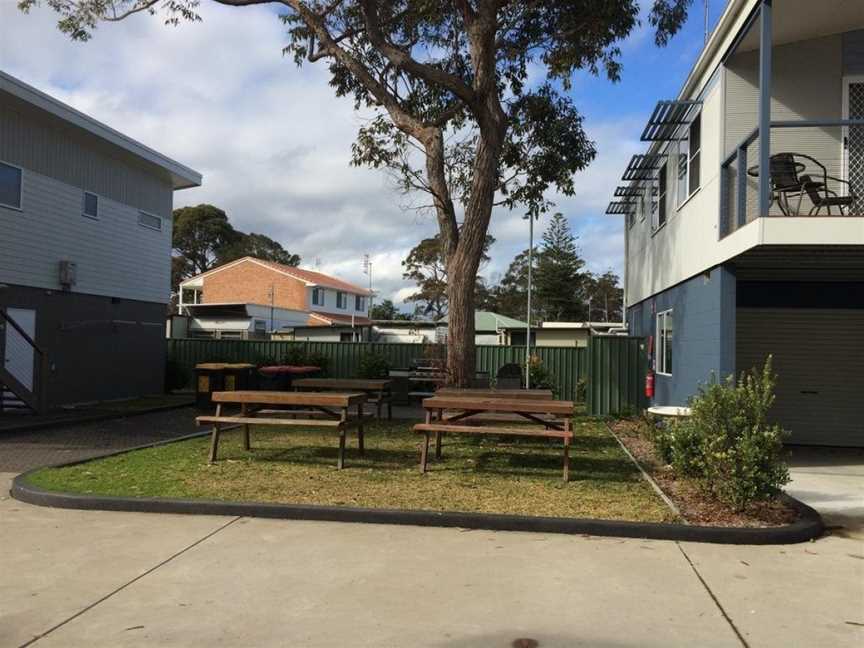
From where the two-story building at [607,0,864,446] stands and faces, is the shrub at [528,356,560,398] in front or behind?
behind

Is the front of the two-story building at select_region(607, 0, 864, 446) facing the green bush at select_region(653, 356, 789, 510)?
yes

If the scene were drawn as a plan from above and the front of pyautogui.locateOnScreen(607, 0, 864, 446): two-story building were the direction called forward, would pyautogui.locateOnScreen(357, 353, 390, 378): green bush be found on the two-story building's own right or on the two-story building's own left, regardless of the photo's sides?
on the two-story building's own right

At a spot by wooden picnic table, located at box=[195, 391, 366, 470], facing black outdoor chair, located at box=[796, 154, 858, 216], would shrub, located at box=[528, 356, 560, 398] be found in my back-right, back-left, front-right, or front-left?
front-left

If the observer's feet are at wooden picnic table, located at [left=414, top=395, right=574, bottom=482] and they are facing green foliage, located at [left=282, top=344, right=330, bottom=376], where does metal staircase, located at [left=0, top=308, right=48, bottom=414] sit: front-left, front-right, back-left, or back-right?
front-left

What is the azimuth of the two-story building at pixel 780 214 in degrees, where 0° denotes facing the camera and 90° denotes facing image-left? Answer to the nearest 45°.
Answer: approximately 0°

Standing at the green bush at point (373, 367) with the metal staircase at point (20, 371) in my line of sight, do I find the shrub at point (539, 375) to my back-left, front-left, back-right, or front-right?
back-left
